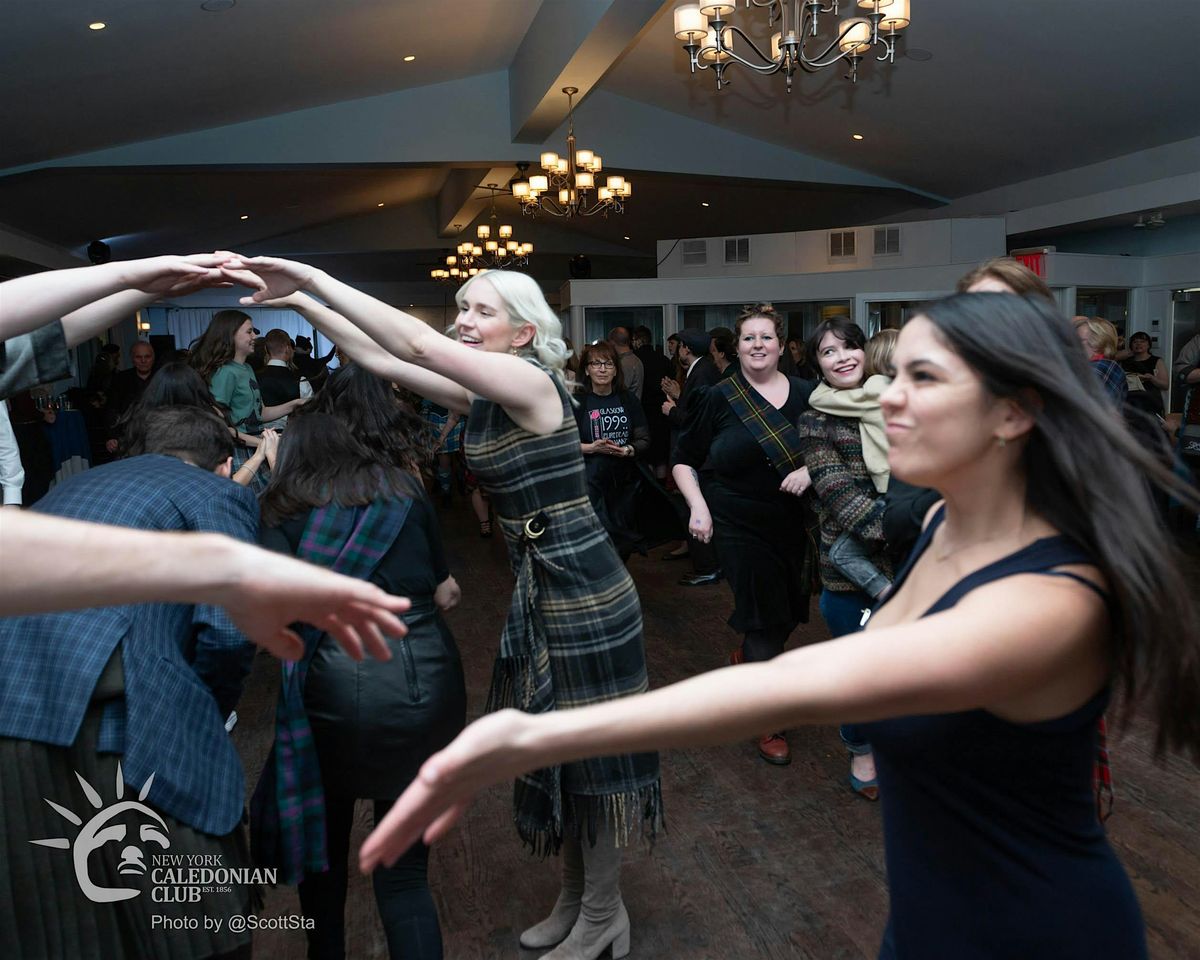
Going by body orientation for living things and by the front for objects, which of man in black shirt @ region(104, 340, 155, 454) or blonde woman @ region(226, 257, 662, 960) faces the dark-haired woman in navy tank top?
the man in black shirt

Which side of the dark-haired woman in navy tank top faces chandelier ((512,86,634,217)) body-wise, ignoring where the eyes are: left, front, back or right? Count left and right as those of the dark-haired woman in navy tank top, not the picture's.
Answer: right

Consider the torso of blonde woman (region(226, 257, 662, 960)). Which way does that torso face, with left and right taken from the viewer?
facing to the left of the viewer

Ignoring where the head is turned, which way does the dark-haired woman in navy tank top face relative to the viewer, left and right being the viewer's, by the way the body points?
facing to the left of the viewer

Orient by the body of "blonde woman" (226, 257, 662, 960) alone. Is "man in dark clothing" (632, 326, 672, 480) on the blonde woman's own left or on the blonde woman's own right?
on the blonde woman's own right

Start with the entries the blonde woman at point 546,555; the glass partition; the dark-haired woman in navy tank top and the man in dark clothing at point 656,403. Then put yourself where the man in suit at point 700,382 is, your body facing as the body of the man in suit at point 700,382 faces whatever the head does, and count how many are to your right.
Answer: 2

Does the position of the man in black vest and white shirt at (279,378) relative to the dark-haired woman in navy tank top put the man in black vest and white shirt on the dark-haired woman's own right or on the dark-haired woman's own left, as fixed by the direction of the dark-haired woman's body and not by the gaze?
on the dark-haired woman's own right
